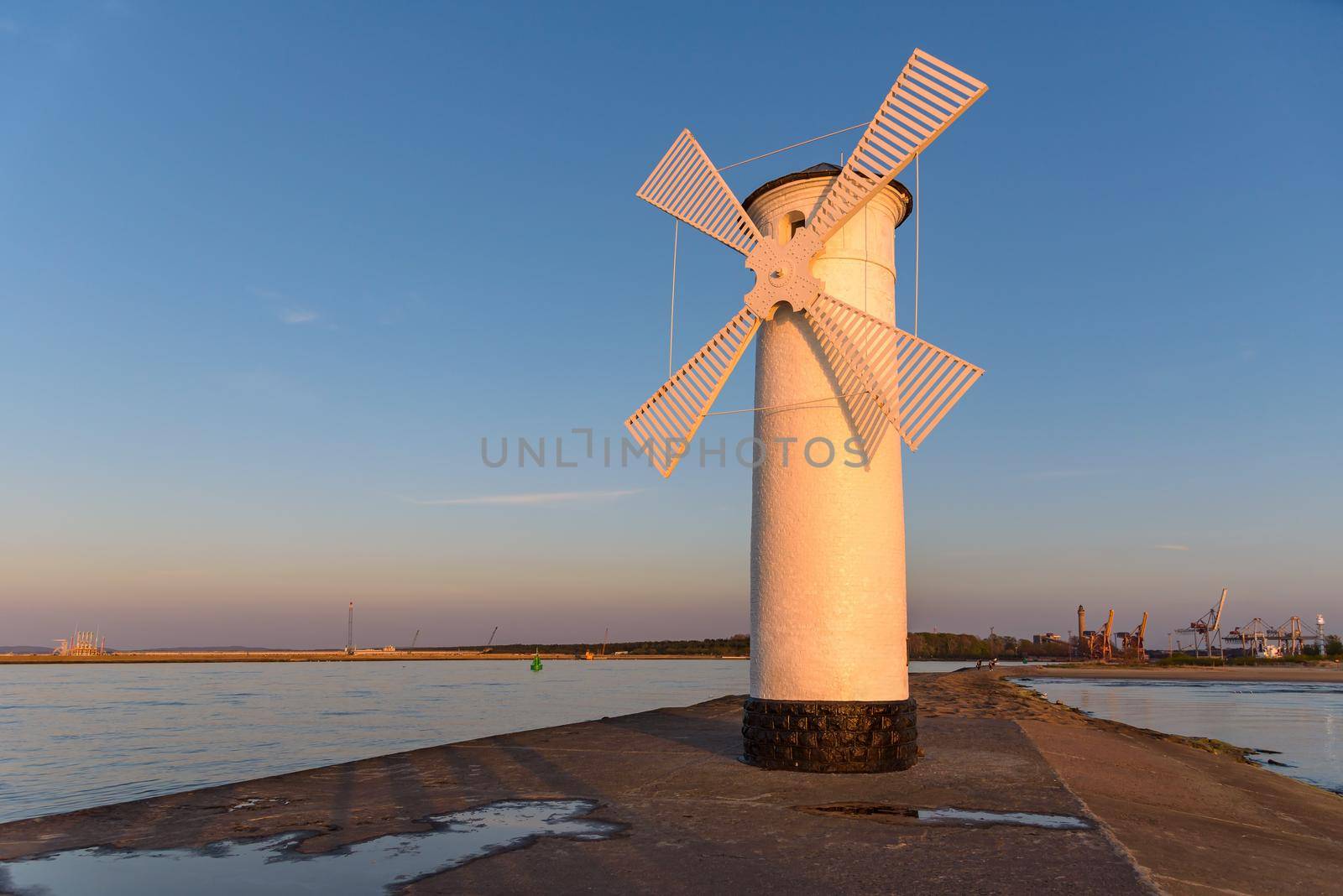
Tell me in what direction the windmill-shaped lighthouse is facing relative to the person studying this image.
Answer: facing the viewer and to the left of the viewer
